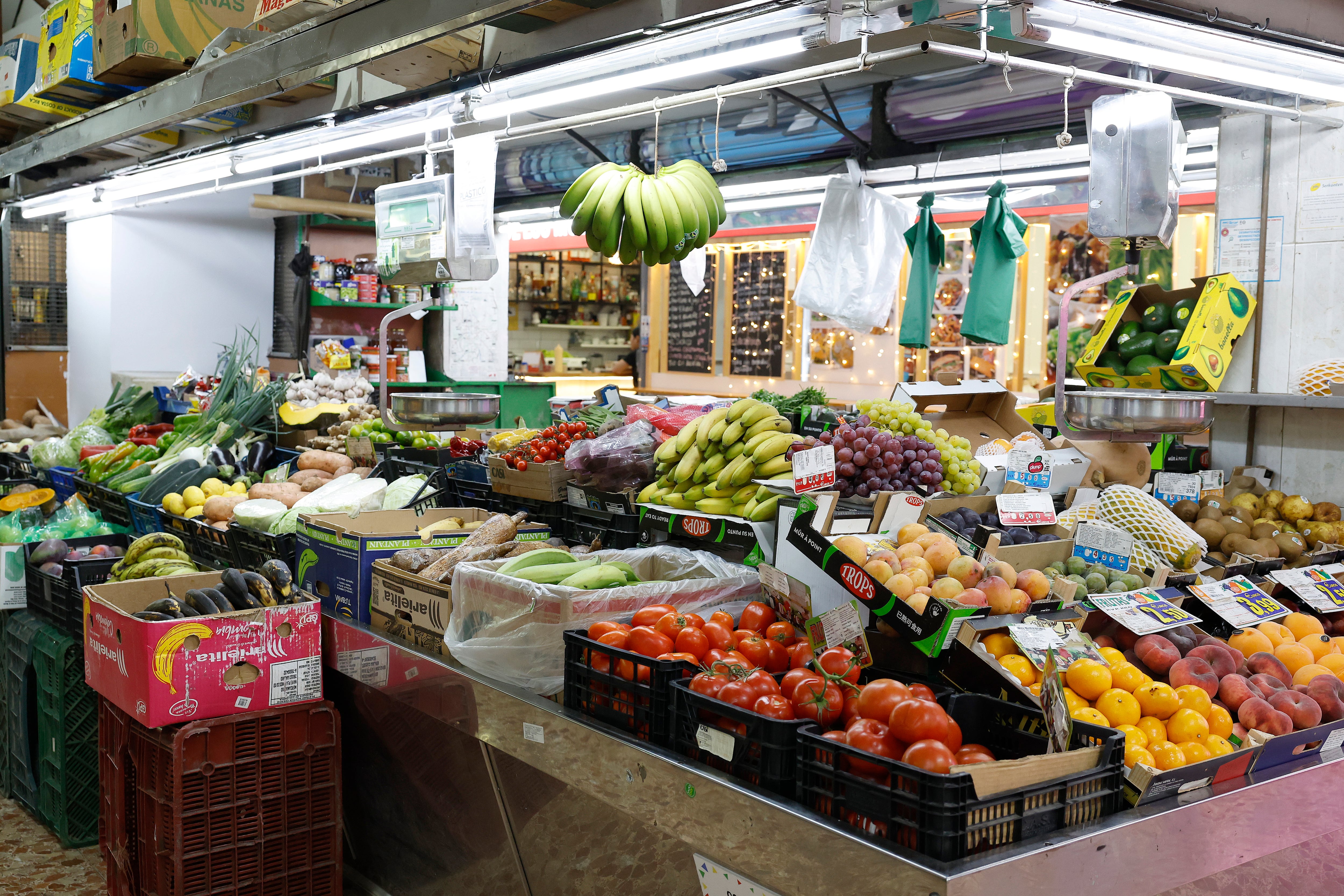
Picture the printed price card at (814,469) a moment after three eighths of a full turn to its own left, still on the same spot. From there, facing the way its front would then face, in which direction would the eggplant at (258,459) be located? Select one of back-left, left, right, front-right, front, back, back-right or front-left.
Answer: left

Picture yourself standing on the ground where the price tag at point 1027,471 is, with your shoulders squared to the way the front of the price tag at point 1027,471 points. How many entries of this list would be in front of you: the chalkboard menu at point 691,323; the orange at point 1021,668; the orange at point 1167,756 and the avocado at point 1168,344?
2

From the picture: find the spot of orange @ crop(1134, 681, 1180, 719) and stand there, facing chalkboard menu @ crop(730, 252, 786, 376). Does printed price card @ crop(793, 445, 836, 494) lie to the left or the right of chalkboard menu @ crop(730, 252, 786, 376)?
left

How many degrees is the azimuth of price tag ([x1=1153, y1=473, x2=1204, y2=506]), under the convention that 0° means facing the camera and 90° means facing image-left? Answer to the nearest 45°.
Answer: approximately 0°

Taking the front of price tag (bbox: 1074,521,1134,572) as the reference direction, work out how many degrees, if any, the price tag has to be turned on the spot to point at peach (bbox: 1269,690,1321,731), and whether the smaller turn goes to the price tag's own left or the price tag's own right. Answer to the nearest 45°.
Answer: approximately 45° to the price tag's own left

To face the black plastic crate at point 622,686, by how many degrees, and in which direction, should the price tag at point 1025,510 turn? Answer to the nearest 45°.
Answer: approximately 45° to its right
